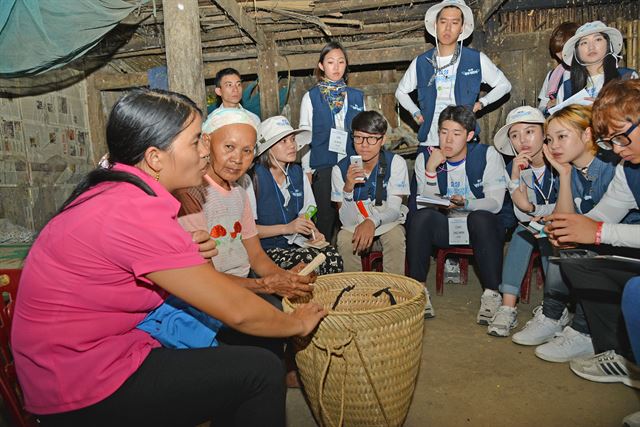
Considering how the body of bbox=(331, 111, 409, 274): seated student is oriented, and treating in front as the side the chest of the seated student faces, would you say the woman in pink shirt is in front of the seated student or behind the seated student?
in front

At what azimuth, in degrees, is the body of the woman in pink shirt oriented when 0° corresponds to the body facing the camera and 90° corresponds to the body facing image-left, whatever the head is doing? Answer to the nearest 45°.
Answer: approximately 270°

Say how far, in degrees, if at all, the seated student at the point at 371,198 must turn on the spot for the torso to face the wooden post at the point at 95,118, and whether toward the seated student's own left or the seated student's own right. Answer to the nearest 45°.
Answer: approximately 135° to the seated student's own right

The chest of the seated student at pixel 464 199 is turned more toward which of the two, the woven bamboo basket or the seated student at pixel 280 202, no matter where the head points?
the woven bamboo basket

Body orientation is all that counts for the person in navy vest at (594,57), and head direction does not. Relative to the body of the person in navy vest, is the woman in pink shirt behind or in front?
in front

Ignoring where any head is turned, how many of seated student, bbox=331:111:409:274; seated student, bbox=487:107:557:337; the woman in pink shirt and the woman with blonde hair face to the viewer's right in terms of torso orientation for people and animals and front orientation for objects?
1

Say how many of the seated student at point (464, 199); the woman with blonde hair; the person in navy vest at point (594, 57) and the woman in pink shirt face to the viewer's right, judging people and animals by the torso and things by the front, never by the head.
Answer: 1

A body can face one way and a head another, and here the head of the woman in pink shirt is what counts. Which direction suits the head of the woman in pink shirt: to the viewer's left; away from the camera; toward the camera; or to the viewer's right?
to the viewer's right

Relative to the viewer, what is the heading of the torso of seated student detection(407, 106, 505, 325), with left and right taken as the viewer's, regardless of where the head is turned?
facing the viewer

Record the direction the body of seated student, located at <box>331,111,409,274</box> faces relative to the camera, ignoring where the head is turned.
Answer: toward the camera

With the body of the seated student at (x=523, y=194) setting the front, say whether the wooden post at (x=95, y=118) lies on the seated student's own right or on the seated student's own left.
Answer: on the seated student's own right

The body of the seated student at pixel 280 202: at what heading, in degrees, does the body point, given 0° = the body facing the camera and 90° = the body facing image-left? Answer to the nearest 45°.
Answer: approximately 315°
